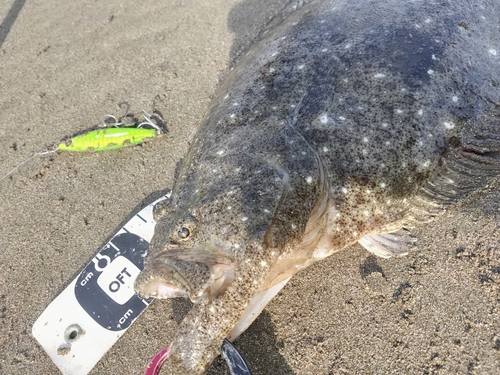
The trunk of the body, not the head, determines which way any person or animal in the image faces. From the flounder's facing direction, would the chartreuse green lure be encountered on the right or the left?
on its right

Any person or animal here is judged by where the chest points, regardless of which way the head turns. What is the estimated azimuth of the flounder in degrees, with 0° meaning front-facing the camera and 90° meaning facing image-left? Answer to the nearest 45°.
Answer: approximately 45°
